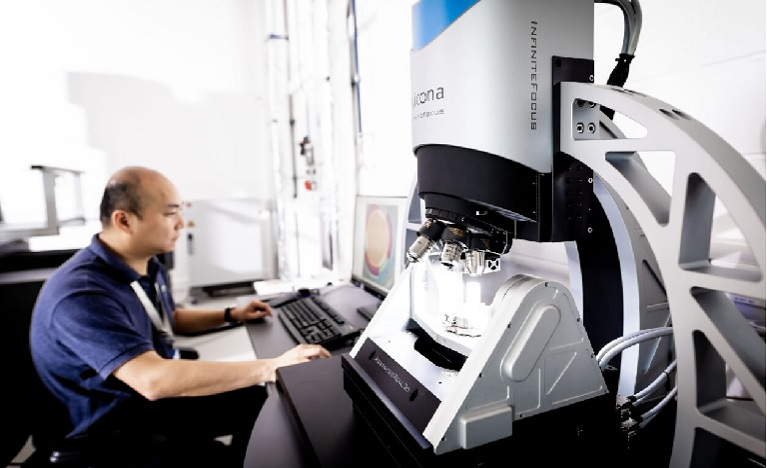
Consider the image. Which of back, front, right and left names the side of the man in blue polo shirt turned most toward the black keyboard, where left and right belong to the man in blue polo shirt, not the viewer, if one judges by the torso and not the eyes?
front

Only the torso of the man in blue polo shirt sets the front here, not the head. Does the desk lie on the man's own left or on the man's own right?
on the man's own right

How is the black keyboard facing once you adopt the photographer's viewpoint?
facing the viewer and to the left of the viewer

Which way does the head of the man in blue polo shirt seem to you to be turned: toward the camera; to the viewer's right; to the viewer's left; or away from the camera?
to the viewer's right

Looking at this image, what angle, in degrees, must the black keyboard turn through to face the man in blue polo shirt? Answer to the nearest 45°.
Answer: approximately 45° to its right

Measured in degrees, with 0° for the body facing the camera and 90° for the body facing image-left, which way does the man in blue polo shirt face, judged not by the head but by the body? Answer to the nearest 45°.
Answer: approximately 270°

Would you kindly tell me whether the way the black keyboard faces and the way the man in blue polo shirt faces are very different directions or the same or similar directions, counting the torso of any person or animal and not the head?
very different directions

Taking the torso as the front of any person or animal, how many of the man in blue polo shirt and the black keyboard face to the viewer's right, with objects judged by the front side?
1
